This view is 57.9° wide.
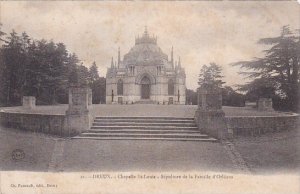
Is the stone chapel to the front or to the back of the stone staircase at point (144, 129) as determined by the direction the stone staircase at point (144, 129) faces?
to the back

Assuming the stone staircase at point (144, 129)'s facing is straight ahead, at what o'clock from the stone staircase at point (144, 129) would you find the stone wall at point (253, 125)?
The stone wall is roughly at 9 o'clock from the stone staircase.
